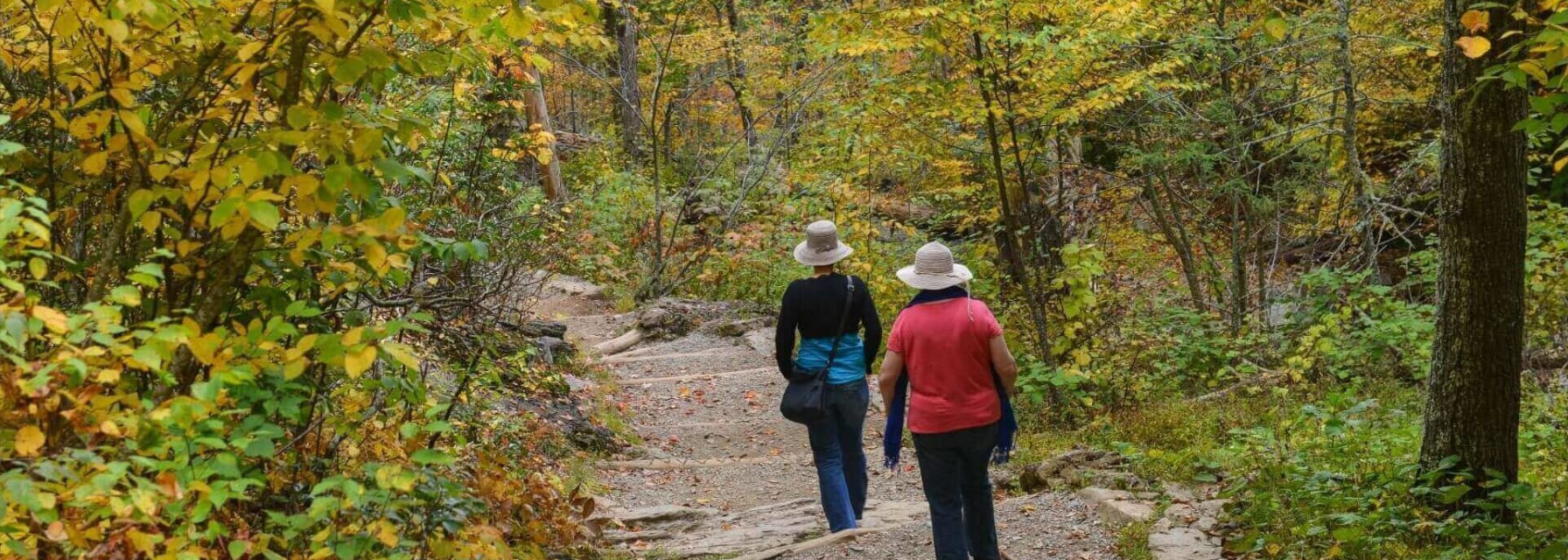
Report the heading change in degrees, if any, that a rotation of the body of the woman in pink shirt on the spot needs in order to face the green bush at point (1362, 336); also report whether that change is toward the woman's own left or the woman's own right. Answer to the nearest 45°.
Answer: approximately 45° to the woman's own right

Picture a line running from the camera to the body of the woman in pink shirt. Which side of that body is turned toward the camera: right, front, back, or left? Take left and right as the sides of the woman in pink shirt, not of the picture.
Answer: back

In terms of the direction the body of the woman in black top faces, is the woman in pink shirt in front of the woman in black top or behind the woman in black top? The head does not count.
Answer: behind

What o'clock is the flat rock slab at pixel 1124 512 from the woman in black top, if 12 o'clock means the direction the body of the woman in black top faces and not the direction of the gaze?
The flat rock slab is roughly at 3 o'clock from the woman in black top.

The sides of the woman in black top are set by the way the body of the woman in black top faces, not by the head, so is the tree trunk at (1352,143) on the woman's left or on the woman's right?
on the woman's right

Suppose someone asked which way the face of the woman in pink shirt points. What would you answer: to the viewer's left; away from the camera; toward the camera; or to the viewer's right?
away from the camera

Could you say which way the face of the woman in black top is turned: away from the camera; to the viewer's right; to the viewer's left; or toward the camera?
away from the camera

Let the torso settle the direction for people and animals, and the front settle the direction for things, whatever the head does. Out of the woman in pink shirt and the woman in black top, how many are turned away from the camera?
2

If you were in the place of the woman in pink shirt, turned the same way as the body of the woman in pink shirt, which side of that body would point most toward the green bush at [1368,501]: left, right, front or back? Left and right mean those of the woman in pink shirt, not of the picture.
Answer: right

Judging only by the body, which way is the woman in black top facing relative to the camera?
away from the camera

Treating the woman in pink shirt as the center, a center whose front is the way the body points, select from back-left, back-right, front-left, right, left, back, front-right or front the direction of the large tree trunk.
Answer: right

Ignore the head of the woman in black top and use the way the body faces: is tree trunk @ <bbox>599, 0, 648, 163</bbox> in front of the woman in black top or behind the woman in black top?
in front

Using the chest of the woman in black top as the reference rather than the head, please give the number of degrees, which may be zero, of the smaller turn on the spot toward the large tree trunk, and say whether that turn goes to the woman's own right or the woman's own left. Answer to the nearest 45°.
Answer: approximately 135° to the woman's own right
